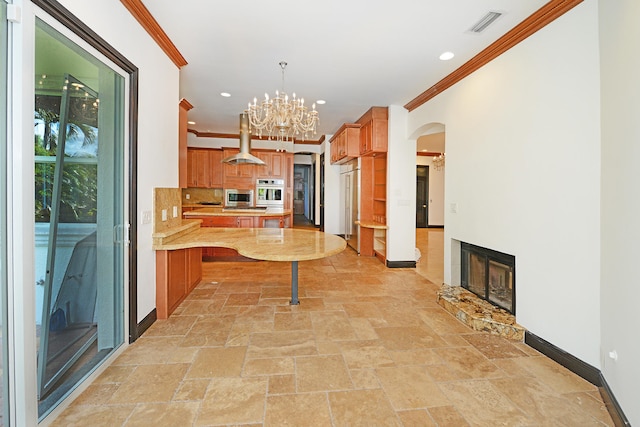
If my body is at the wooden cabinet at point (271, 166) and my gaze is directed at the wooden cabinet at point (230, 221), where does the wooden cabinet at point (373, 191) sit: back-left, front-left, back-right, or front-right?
front-left

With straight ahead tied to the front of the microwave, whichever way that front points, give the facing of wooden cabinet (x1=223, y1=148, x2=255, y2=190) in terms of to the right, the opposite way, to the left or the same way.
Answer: the same way

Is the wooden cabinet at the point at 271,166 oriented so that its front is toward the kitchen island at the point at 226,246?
yes

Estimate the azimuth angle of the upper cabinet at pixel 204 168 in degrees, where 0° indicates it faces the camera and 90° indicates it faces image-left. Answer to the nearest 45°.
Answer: approximately 0°

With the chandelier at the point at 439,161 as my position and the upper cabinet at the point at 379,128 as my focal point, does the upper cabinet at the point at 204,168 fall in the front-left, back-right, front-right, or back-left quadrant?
front-right

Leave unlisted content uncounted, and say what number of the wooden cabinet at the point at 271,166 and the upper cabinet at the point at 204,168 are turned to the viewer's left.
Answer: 0

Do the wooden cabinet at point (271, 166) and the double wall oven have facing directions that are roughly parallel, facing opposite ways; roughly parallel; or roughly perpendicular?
roughly parallel

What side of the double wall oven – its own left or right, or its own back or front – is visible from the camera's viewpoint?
front

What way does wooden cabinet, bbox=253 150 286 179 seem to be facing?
toward the camera

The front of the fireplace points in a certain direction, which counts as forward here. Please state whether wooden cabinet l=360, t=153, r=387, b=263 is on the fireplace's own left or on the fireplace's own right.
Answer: on the fireplace's own right

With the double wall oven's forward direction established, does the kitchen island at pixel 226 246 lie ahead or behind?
ahead

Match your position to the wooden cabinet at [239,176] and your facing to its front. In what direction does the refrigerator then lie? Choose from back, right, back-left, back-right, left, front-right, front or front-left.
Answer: front-left

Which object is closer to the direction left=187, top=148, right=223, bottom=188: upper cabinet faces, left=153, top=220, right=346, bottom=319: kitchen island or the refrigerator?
the kitchen island
